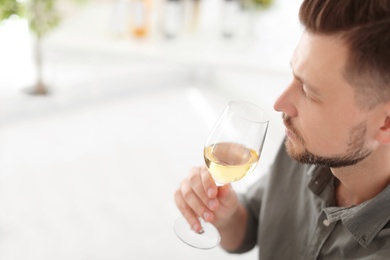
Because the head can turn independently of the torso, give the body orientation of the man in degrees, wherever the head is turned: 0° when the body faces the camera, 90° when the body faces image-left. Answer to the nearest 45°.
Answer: approximately 45°

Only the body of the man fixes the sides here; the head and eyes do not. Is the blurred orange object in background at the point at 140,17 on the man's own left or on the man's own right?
on the man's own right

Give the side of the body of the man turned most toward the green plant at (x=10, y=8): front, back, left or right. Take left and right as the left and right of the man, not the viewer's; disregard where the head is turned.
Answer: right

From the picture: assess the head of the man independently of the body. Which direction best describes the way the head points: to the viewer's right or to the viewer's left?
to the viewer's left

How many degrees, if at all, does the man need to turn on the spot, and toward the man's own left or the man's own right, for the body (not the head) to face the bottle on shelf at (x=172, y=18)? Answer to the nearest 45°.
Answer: approximately 90° to the man's own right
